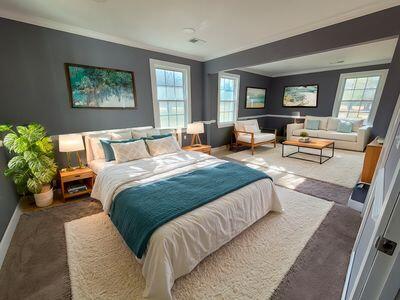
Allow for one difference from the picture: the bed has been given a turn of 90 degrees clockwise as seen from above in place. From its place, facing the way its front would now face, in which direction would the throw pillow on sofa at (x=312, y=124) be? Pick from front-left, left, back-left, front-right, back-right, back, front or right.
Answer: back

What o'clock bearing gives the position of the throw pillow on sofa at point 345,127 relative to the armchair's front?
The throw pillow on sofa is roughly at 10 o'clock from the armchair.

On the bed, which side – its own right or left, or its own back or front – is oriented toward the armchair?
left

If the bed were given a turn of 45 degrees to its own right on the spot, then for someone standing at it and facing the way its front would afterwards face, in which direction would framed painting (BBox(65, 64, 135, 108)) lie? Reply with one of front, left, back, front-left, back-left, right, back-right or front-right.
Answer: back-right

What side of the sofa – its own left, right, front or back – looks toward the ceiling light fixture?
front

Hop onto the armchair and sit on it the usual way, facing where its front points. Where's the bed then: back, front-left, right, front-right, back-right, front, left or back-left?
front-right

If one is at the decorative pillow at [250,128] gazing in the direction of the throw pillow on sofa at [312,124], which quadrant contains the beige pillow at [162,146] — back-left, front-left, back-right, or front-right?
back-right

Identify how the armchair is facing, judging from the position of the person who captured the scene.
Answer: facing the viewer and to the right of the viewer

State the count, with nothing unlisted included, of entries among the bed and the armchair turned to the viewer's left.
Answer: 0

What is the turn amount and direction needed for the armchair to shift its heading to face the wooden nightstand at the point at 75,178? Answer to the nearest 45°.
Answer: approximately 90° to its right
